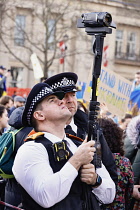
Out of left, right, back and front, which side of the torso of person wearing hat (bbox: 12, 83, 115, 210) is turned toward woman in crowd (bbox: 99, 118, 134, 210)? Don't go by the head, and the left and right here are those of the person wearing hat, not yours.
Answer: left

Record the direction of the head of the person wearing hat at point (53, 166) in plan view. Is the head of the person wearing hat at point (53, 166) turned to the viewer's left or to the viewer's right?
to the viewer's right

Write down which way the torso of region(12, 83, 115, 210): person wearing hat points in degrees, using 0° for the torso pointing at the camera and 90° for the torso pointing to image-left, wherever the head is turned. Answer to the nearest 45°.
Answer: approximately 315°
